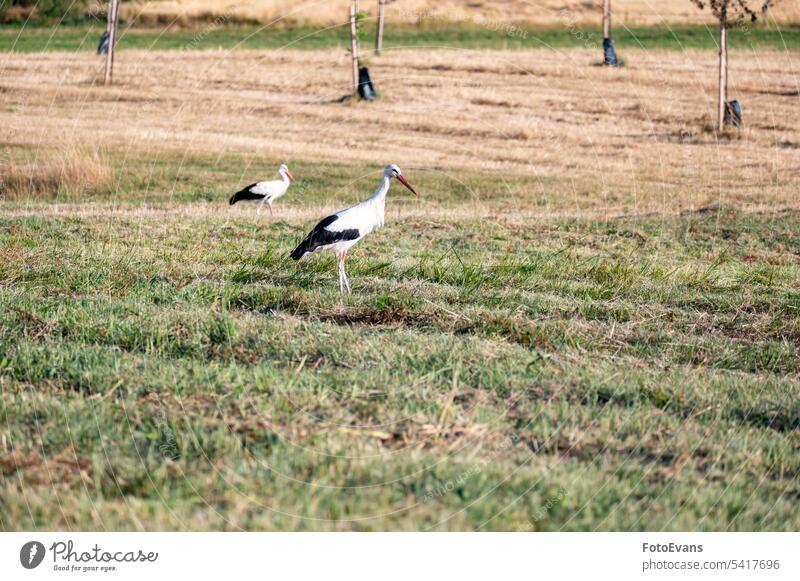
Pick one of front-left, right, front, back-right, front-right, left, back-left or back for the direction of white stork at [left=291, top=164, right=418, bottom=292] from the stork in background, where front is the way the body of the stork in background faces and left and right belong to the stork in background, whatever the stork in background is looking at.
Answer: right

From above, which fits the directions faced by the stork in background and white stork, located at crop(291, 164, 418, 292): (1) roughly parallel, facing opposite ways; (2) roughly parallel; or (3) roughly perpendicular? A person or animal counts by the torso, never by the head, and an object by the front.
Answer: roughly parallel

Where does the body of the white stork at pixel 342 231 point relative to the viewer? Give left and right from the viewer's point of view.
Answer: facing to the right of the viewer

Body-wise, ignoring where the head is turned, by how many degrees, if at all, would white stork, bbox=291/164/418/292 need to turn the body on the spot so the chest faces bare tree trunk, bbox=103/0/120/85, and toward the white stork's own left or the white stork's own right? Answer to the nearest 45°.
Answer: approximately 90° to the white stork's own left

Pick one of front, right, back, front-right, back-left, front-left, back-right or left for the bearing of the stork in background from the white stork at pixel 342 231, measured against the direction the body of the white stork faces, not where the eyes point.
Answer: left

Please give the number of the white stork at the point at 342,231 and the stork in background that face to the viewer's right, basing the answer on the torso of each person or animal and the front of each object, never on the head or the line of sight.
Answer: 2

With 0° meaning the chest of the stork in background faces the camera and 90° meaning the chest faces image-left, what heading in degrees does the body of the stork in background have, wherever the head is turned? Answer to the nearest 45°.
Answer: approximately 270°

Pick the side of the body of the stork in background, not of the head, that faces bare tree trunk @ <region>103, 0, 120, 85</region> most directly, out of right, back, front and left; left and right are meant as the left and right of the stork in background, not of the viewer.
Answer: left
